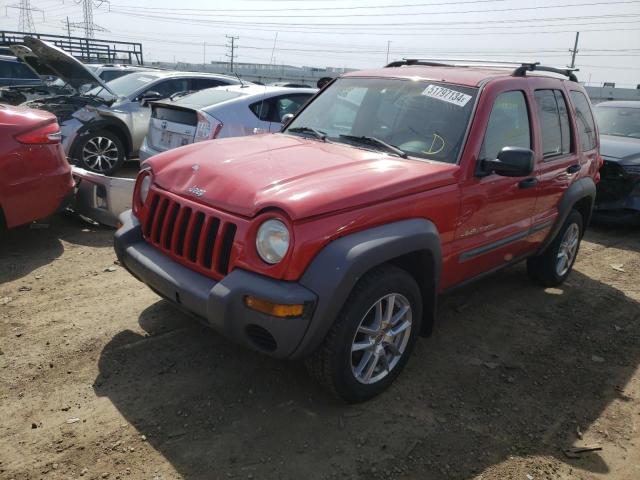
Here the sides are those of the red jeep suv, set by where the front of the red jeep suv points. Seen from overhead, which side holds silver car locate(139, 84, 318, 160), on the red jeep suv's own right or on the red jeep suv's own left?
on the red jeep suv's own right

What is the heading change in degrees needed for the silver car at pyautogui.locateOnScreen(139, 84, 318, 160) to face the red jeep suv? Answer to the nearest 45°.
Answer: approximately 135° to its right

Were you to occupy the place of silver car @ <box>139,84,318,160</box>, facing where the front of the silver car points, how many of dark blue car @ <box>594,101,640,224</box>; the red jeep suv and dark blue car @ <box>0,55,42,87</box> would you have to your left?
1

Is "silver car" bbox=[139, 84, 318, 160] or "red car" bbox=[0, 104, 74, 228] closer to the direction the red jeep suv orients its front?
the red car

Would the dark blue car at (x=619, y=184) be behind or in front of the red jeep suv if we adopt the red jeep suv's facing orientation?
behind

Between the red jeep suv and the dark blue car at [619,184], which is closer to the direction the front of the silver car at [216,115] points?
the dark blue car

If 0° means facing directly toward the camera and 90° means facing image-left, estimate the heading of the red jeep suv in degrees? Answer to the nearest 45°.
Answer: approximately 45°

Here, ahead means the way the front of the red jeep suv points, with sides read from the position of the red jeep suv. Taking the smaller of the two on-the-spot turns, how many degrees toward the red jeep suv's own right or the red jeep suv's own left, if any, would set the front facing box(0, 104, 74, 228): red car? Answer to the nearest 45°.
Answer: approximately 90° to the red jeep suv's own right

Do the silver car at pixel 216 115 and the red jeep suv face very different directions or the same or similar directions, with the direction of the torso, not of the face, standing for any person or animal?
very different directions

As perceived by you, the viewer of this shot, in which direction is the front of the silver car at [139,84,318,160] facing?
facing away from the viewer and to the right of the viewer

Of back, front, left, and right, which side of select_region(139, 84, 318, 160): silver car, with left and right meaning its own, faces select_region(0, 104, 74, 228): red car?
back

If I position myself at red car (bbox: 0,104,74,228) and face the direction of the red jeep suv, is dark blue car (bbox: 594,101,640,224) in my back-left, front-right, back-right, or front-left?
front-left

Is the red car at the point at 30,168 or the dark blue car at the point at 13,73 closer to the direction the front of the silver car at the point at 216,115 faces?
the dark blue car
